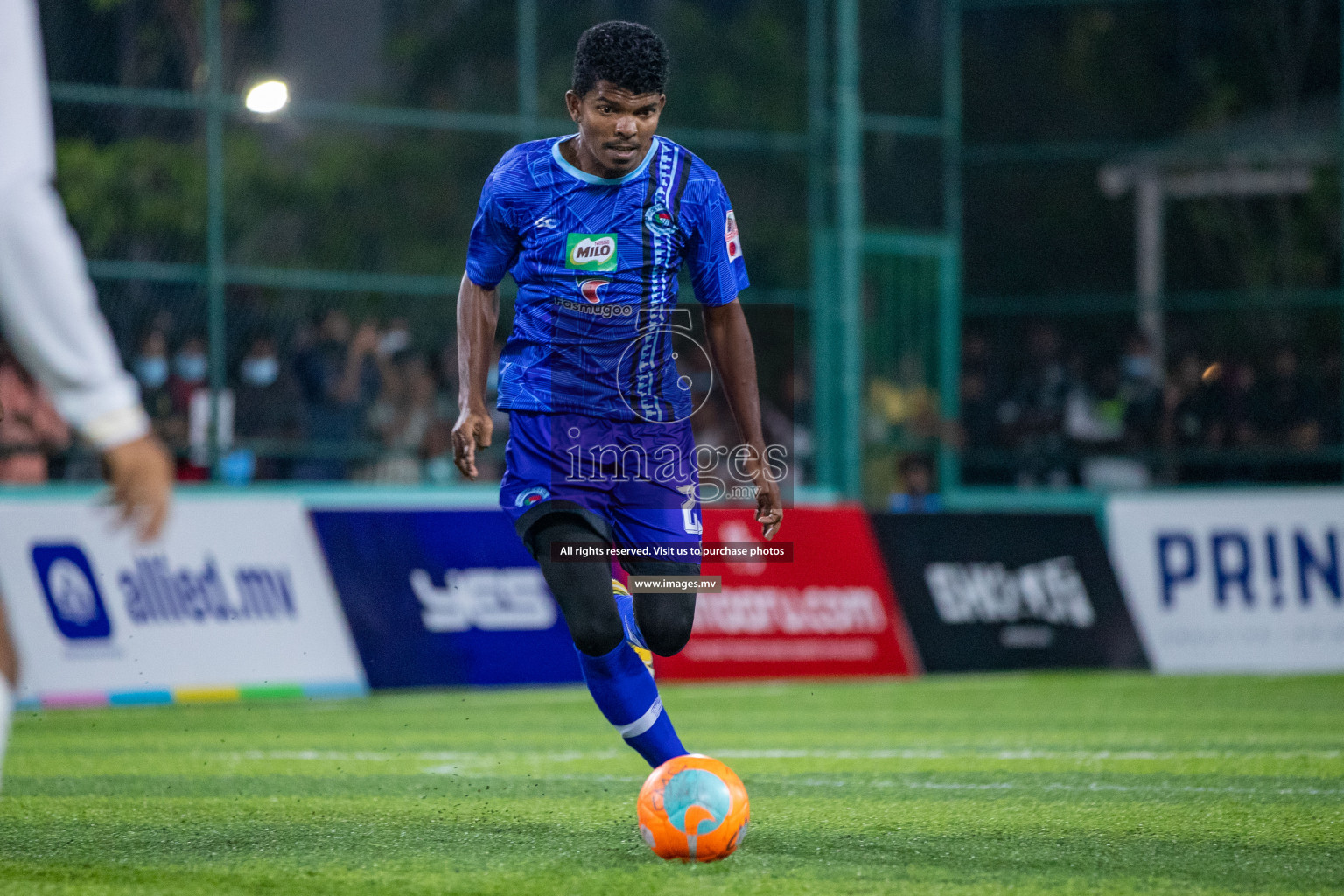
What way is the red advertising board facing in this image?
toward the camera

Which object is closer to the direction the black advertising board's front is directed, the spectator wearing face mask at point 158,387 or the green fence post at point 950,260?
the spectator wearing face mask

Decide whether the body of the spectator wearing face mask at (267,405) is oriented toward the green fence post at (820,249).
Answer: no

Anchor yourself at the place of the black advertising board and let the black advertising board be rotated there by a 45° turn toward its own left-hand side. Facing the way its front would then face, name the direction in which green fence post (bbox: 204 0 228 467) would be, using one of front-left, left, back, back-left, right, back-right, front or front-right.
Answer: back-right

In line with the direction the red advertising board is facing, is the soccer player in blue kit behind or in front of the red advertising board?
in front

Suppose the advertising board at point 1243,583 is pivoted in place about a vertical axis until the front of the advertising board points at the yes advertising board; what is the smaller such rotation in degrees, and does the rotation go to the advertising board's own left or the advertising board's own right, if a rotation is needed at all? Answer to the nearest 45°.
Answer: approximately 45° to the advertising board's own right

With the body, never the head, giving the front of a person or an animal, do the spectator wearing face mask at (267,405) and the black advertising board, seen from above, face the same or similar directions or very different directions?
same or similar directions

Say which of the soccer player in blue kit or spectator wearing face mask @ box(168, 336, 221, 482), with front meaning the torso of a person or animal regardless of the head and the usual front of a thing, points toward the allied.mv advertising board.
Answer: the spectator wearing face mask

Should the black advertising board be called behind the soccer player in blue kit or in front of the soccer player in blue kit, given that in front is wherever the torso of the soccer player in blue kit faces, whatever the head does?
behind

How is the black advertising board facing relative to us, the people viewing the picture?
facing the viewer

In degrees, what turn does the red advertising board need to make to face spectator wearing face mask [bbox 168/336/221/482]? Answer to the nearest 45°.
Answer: approximately 90° to its right

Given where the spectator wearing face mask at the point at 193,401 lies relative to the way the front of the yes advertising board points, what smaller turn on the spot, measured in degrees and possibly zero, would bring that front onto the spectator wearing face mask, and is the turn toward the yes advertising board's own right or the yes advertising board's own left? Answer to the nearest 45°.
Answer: approximately 135° to the yes advertising board's own right

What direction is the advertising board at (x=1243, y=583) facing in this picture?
toward the camera

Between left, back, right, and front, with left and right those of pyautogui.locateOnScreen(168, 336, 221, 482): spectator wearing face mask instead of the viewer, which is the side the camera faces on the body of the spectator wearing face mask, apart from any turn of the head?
front

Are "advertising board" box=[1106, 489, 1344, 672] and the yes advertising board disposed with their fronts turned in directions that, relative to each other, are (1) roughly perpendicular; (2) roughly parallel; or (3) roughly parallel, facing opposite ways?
roughly parallel

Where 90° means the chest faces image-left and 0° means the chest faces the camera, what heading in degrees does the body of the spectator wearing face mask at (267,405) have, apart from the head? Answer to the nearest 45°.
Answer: approximately 0°

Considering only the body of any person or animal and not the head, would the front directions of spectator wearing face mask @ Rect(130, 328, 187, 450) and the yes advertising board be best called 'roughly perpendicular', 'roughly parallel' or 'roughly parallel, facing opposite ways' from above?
roughly parallel

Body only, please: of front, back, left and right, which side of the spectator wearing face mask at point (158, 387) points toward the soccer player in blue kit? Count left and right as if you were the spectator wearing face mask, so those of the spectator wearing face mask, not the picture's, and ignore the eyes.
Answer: front

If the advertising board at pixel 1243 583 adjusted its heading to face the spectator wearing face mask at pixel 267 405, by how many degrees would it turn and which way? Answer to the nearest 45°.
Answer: approximately 90° to its right

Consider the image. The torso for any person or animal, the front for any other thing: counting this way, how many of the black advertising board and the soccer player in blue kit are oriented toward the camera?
2
